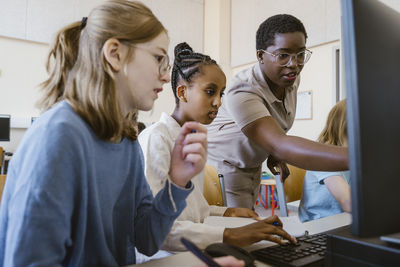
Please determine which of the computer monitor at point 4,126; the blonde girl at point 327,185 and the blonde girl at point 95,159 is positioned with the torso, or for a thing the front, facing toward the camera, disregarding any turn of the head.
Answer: the computer monitor

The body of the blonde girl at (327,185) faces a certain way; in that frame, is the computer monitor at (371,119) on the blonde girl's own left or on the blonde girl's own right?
on the blonde girl's own right

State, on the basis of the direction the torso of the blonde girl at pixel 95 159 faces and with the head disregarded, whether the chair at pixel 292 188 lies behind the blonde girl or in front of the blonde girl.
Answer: in front

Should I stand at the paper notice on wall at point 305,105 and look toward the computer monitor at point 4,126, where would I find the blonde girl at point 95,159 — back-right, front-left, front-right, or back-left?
front-left

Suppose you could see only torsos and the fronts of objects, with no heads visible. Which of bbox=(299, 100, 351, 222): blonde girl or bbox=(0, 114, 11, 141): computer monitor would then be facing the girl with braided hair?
the computer monitor

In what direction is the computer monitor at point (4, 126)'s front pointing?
toward the camera

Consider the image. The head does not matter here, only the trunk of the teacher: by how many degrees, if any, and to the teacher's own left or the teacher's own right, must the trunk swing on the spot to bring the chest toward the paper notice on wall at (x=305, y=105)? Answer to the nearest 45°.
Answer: approximately 135° to the teacher's own left

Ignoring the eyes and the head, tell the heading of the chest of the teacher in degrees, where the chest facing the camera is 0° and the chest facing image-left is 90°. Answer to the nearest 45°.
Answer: approximately 315°

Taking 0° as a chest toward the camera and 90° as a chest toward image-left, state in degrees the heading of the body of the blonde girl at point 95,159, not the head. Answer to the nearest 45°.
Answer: approximately 270°

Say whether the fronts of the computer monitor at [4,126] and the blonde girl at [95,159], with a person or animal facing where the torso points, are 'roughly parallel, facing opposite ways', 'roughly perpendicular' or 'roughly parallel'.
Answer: roughly perpendicular
